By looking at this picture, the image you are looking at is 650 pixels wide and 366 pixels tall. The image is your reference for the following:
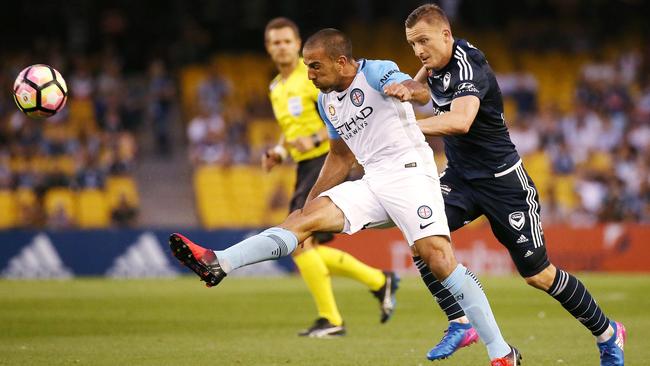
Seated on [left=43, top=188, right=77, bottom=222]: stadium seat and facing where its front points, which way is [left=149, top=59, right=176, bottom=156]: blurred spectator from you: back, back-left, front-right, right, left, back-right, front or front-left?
back-left

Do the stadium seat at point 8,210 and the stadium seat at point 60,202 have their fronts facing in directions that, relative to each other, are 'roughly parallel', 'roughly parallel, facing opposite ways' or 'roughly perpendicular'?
roughly parallel

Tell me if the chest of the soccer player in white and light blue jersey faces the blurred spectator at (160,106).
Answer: no

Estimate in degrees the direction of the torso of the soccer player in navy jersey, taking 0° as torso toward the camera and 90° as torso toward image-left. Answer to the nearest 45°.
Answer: approximately 45°

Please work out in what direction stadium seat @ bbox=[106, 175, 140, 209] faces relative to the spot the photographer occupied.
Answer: facing the viewer

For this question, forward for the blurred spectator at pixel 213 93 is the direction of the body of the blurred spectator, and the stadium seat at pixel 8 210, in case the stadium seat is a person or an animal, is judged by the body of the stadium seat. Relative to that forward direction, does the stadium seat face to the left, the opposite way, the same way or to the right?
the same way

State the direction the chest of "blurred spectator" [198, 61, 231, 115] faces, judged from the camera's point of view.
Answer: toward the camera

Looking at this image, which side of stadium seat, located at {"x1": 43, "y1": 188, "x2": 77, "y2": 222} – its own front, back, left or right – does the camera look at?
front

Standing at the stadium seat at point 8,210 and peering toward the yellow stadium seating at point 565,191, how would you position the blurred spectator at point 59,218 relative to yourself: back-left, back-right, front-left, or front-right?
front-right

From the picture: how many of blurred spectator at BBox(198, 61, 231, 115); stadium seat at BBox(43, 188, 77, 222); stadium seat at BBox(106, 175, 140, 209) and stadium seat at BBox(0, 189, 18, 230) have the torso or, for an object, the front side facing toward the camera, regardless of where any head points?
4

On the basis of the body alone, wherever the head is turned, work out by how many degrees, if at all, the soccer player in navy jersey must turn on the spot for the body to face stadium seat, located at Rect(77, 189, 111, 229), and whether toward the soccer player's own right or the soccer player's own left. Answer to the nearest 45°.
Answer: approximately 90° to the soccer player's own right

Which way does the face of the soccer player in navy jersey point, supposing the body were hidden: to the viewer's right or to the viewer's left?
to the viewer's left

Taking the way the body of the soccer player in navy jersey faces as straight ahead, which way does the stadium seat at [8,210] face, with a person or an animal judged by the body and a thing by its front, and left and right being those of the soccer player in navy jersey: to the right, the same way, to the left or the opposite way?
to the left

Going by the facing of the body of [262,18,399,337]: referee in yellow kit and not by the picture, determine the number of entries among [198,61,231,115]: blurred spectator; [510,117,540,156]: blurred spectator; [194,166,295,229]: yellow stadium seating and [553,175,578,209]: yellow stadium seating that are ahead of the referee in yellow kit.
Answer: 0

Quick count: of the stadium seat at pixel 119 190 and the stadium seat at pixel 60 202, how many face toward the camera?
2

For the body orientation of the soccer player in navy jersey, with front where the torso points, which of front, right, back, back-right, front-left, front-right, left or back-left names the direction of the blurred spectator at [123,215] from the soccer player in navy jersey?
right

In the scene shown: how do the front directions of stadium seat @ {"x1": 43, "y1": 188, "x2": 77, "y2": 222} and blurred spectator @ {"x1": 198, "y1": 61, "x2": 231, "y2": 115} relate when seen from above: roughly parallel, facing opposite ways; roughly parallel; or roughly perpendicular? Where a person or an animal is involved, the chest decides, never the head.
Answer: roughly parallel

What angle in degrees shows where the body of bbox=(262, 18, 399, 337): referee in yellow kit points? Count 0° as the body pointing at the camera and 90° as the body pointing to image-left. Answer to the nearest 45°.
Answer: approximately 45°

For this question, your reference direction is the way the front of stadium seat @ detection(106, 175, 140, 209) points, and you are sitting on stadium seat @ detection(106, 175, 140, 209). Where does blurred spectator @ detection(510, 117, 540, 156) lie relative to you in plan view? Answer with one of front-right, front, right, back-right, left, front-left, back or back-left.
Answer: left

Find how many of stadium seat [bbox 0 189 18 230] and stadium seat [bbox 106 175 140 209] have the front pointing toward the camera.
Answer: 2
